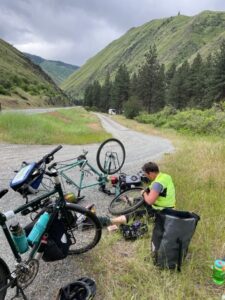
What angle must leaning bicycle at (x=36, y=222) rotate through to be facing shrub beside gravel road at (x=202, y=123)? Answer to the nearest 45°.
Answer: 0° — it already faces it

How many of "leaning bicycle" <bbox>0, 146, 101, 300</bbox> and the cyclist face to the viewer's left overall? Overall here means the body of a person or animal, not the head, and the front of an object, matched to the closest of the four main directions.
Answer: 1

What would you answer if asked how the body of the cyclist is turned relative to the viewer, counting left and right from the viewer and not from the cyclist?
facing to the left of the viewer

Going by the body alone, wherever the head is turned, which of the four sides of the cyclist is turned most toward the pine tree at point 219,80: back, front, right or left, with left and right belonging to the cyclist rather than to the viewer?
right

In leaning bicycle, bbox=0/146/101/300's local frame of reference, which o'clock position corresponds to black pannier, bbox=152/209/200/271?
The black pannier is roughly at 2 o'clock from the leaning bicycle.

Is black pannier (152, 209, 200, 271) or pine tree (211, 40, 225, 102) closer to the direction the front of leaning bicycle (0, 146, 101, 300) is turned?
the pine tree

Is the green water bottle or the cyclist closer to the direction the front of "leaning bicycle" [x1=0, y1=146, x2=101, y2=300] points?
the cyclist

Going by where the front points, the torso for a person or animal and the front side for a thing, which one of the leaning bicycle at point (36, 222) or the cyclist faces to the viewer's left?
the cyclist

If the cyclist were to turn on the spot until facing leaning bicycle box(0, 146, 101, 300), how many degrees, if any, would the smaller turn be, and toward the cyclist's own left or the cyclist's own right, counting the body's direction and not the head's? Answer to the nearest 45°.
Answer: approximately 45° to the cyclist's own left

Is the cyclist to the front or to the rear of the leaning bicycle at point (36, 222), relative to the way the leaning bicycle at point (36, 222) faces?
to the front

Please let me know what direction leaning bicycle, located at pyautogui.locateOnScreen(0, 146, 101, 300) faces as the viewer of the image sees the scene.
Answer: facing away from the viewer and to the right of the viewer

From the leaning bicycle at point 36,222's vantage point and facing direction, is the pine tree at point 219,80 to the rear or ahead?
ahead
